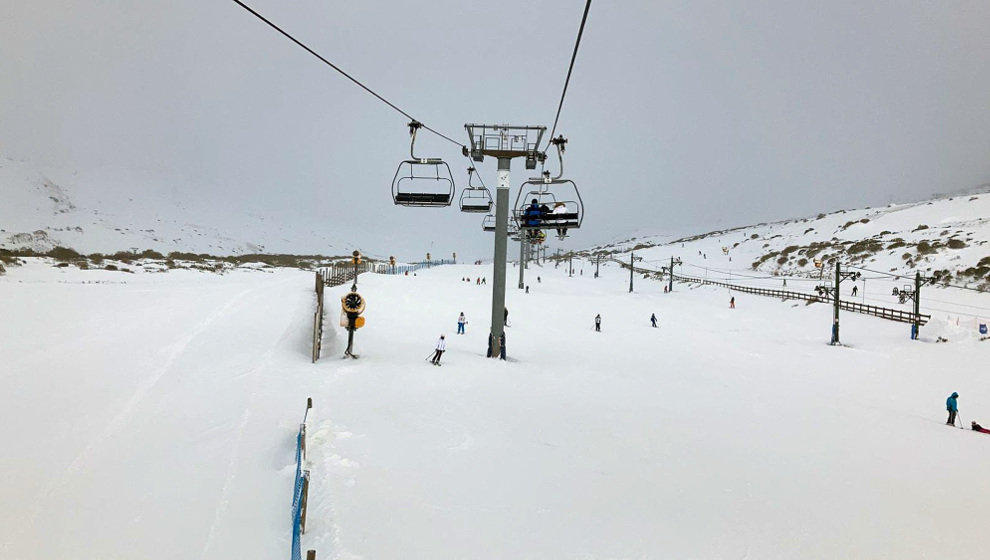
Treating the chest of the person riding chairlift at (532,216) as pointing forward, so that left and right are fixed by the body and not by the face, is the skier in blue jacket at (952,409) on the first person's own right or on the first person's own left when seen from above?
on the first person's own right

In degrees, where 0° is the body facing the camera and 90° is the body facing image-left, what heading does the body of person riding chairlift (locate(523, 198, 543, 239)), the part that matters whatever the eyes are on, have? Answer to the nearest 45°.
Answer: approximately 180°

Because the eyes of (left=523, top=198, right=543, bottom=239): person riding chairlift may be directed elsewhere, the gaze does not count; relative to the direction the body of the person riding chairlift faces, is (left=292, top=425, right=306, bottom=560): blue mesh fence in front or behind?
behind

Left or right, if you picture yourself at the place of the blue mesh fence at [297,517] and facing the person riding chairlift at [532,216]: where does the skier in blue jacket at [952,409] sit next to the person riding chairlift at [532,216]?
right
